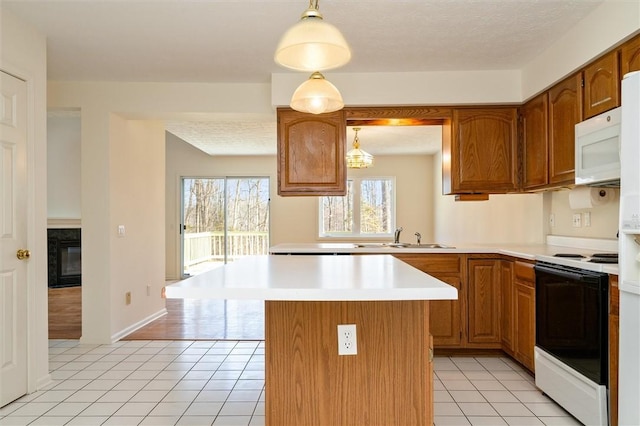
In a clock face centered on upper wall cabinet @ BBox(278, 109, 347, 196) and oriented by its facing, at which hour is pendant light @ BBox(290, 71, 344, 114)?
The pendant light is roughly at 12 o'clock from the upper wall cabinet.

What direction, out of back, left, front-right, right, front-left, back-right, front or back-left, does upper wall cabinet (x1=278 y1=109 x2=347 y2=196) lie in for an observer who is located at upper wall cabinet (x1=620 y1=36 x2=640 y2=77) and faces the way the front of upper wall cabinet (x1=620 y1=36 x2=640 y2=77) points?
front-right

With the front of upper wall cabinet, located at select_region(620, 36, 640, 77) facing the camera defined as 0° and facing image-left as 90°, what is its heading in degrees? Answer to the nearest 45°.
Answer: approximately 45°

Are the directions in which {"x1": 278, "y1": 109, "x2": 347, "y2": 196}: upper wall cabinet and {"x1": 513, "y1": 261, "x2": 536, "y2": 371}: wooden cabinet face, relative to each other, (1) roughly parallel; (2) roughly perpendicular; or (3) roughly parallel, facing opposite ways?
roughly perpendicular

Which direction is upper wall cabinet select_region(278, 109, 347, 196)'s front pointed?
toward the camera

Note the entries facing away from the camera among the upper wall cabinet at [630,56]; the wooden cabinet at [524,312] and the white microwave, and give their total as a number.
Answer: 0

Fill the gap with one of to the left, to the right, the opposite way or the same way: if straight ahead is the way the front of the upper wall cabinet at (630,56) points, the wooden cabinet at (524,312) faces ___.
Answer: the same way

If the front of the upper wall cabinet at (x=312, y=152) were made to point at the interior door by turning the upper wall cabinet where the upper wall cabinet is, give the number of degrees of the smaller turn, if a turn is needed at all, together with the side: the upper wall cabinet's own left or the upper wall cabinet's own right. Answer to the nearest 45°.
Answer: approximately 45° to the upper wall cabinet's own right

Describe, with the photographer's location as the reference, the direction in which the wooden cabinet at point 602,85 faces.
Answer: facing the viewer and to the left of the viewer

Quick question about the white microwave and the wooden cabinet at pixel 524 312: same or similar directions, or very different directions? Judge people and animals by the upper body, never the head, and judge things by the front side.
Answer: same or similar directions

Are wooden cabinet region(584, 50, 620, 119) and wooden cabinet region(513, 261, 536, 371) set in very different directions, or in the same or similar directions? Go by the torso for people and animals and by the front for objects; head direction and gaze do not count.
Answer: same or similar directions

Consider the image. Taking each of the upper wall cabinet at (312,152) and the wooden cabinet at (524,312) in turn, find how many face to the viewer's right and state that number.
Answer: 0

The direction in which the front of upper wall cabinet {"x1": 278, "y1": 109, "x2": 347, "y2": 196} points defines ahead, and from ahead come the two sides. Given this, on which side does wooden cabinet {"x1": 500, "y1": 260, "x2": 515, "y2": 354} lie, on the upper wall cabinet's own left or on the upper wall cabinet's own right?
on the upper wall cabinet's own left

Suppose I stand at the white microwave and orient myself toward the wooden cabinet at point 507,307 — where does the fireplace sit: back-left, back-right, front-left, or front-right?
front-left
